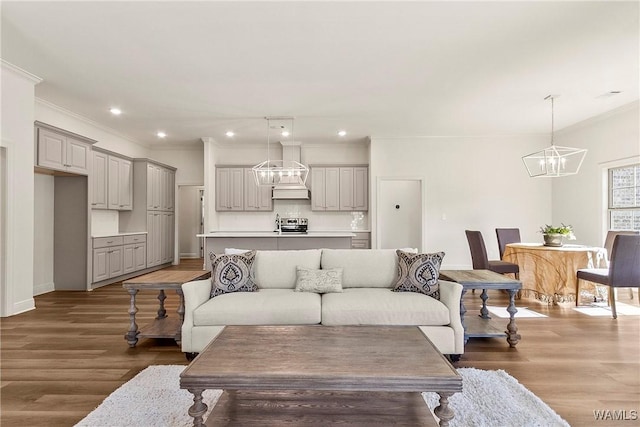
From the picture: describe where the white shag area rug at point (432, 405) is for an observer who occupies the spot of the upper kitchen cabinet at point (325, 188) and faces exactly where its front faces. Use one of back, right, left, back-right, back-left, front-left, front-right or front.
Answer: front

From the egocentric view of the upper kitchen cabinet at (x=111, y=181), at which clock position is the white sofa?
The white sofa is roughly at 1 o'clock from the upper kitchen cabinet.

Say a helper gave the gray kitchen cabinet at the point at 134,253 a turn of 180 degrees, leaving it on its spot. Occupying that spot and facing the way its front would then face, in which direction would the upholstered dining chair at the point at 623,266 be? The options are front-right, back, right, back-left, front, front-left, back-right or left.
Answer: back

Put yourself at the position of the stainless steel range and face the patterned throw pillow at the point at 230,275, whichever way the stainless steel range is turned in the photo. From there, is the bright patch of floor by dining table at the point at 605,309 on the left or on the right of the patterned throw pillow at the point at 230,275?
left

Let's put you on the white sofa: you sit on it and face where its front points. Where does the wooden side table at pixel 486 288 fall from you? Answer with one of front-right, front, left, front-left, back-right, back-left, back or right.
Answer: left

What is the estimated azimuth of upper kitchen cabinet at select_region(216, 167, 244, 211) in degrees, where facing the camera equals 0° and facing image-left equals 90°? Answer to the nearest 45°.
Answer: approximately 0°

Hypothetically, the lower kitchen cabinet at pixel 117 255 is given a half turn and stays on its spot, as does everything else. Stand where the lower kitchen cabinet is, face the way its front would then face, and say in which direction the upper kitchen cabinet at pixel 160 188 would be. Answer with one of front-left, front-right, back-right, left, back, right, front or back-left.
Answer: right

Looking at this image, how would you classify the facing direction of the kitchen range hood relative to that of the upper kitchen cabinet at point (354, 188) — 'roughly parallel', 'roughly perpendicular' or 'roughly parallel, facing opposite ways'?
roughly parallel

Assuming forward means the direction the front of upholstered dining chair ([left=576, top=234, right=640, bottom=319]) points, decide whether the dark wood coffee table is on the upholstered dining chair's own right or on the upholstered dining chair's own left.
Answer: on the upholstered dining chair's own left

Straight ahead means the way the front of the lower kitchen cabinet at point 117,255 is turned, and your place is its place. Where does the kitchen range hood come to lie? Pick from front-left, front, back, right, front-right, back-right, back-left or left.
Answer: front-left

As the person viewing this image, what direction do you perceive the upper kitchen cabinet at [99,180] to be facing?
facing the viewer and to the right of the viewer

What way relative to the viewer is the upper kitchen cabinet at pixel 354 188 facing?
toward the camera

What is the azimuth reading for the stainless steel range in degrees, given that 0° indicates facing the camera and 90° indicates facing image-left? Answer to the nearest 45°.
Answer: approximately 0°

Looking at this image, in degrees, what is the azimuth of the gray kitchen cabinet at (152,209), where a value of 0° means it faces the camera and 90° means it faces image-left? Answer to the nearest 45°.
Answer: approximately 315°

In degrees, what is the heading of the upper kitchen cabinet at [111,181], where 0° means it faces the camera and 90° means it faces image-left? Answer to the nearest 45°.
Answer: approximately 315°

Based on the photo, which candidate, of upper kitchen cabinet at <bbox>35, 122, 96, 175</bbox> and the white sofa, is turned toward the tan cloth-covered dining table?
the upper kitchen cabinet

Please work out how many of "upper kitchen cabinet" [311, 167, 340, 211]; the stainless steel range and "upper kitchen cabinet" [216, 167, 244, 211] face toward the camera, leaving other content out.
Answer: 3

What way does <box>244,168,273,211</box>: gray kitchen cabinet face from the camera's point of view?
toward the camera

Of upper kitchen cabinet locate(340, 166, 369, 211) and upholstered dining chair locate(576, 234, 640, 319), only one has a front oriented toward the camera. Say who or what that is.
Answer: the upper kitchen cabinet

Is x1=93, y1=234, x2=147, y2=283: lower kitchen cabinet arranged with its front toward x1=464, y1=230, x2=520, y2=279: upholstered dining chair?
yes
